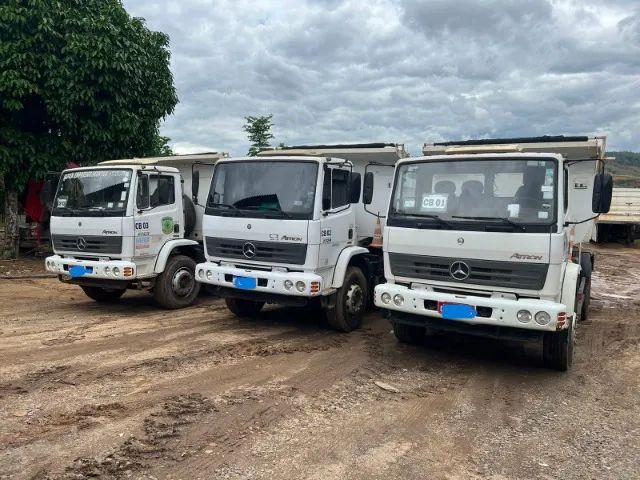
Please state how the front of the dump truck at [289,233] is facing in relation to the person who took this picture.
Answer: facing the viewer and to the left of the viewer

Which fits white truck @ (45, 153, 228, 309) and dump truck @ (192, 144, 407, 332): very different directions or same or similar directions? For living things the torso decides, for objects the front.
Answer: same or similar directions

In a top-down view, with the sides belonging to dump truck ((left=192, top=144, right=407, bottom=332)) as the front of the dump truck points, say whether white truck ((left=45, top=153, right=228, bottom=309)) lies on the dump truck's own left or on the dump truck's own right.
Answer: on the dump truck's own right

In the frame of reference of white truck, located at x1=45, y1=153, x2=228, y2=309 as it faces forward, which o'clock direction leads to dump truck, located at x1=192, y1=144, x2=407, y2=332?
The dump truck is roughly at 9 o'clock from the white truck.

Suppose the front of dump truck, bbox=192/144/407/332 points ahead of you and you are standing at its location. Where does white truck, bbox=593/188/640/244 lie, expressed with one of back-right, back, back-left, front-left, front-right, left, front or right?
back

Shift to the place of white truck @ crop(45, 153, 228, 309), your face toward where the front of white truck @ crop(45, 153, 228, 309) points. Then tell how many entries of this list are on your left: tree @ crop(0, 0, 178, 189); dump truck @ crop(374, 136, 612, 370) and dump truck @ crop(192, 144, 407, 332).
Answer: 2

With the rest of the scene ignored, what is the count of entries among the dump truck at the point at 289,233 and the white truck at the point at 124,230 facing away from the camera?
0

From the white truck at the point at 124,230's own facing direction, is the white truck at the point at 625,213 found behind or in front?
behind

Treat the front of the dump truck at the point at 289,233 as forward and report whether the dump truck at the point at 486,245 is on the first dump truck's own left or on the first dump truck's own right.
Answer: on the first dump truck's own left

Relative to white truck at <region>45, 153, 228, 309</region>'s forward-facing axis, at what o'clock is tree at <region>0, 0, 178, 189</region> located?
The tree is roughly at 4 o'clock from the white truck.

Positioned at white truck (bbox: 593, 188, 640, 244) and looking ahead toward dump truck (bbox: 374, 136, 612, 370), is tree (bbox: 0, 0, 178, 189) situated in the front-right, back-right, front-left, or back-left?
front-right

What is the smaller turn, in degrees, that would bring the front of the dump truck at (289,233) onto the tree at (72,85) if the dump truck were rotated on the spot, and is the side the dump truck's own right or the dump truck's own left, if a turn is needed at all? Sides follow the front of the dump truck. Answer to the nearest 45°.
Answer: approximately 90° to the dump truck's own right
